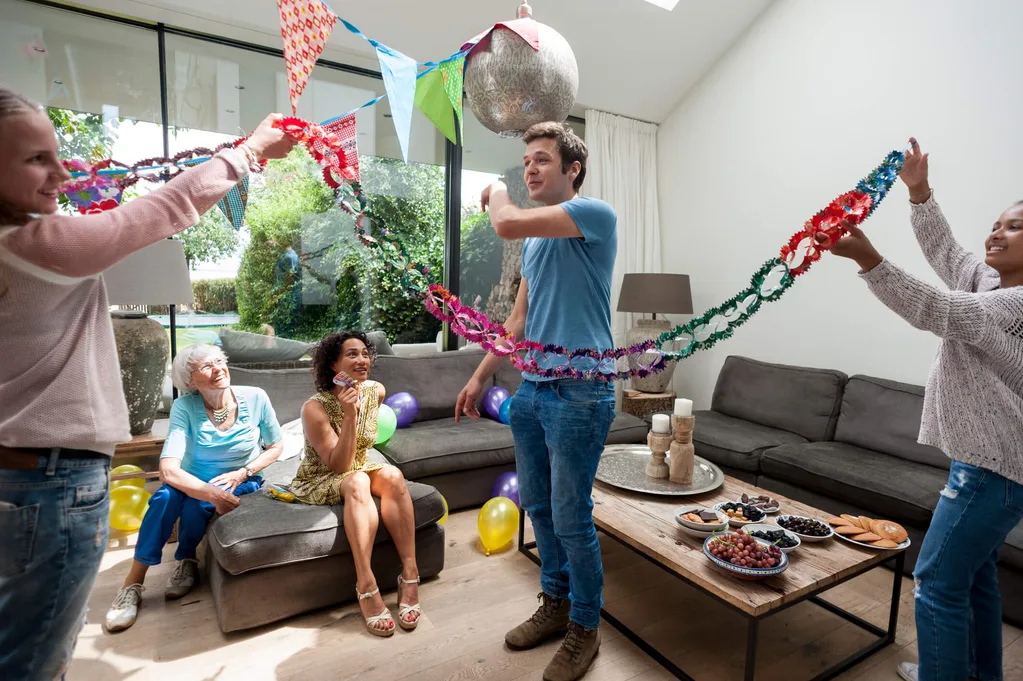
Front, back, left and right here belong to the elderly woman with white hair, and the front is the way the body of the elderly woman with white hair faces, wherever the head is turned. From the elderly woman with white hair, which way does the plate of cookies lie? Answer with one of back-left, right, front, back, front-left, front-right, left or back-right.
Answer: left

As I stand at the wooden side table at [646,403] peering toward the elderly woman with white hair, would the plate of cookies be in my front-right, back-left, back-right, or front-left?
front-left

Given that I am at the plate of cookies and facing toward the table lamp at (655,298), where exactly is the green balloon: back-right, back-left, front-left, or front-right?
front-left

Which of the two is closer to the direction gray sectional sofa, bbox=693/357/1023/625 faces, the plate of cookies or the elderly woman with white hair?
the elderly woman with white hair

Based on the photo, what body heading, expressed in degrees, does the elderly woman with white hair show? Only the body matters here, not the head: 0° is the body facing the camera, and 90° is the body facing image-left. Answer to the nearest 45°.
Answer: approximately 45°

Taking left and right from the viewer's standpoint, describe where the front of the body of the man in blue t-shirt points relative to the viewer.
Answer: facing the viewer and to the left of the viewer

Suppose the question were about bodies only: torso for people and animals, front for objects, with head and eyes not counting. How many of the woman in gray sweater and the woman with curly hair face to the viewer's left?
1

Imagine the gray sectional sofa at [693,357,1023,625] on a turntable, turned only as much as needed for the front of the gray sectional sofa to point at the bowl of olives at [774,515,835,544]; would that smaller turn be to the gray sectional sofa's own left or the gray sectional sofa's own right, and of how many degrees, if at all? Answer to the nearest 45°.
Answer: approximately 45° to the gray sectional sofa's own left

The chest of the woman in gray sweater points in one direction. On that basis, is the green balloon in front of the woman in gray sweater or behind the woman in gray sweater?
in front

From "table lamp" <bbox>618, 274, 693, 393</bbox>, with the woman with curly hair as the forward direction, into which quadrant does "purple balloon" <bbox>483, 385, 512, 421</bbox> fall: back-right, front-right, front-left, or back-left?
front-right

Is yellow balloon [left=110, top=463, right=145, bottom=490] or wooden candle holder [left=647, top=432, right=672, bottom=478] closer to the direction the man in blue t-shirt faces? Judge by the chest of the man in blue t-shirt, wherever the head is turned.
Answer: the yellow balloon

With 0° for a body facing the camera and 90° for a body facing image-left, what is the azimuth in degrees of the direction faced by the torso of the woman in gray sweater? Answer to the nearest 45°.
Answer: approximately 90°
